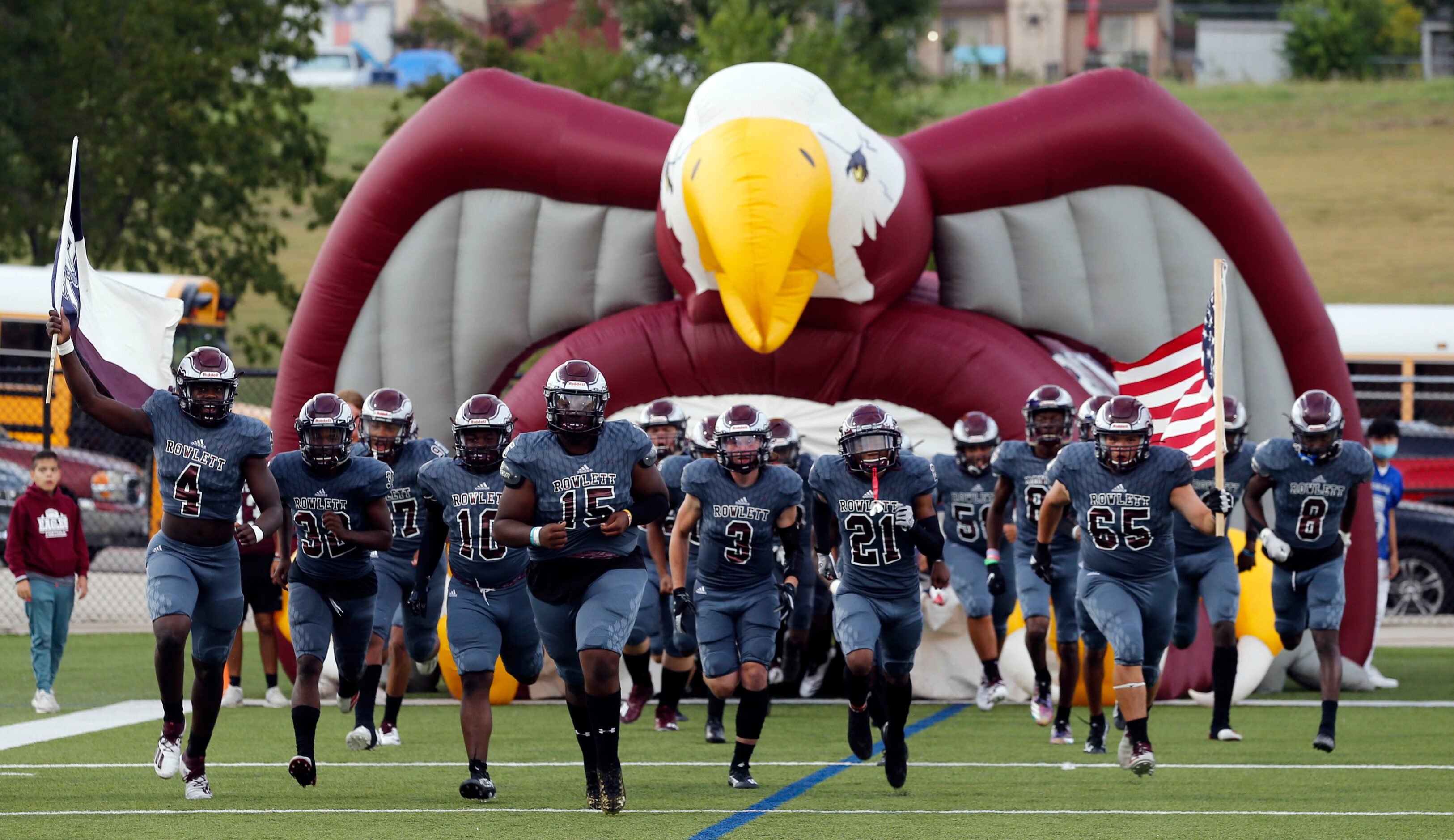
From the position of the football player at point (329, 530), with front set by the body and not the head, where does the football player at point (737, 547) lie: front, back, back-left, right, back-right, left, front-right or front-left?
left

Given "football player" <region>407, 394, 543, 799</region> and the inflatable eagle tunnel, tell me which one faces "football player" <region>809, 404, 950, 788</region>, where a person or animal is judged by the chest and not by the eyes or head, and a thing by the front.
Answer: the inflatable eagle tunnel

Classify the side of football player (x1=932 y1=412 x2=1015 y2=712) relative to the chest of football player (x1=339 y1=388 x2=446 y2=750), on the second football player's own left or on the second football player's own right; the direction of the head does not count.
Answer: on the second football player's own left

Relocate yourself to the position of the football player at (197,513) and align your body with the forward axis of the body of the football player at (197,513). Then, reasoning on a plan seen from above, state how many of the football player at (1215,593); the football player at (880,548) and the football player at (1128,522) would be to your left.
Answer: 3

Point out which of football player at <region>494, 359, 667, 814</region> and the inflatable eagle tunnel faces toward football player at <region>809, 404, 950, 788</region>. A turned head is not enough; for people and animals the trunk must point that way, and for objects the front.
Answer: the inflatable eagle tunnel
